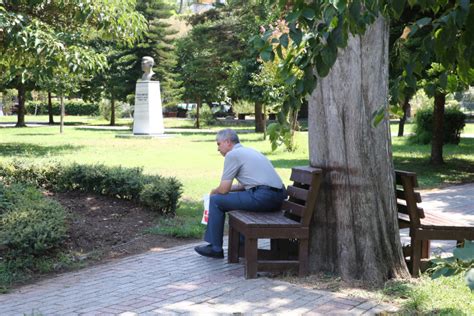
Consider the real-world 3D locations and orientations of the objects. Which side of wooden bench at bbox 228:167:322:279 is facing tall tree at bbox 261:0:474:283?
back

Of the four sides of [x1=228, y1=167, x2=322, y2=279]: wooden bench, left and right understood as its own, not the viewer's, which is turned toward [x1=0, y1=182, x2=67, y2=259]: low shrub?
front

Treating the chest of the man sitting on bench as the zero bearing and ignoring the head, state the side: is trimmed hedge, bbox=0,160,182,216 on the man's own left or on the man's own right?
on the man's own right

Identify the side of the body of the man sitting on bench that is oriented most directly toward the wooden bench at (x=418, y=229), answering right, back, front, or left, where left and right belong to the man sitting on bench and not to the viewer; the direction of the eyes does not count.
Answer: back

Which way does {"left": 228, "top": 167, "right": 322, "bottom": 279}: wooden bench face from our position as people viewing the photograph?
facing to the left of the viewer

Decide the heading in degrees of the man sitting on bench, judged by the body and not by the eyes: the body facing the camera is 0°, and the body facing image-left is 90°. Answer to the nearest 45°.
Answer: approximately 90°

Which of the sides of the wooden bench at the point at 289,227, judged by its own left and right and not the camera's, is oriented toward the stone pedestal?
right

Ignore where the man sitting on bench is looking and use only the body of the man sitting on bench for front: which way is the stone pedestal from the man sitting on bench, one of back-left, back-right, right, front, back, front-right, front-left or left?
right

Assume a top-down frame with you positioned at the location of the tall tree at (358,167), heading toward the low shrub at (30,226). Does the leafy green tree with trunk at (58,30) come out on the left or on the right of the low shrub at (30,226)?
right

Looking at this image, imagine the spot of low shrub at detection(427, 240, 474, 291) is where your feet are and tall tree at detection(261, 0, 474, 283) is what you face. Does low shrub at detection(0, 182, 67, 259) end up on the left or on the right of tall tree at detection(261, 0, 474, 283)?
left

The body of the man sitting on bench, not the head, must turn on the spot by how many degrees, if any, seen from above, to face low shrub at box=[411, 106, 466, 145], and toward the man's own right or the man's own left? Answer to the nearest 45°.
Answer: approximately 135° to the man's own right

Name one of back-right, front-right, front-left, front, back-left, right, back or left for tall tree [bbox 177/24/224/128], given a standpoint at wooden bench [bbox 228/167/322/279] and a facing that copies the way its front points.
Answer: right

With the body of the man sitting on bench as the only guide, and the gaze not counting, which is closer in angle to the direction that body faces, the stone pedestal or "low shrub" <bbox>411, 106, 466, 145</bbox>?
the stone pedestal

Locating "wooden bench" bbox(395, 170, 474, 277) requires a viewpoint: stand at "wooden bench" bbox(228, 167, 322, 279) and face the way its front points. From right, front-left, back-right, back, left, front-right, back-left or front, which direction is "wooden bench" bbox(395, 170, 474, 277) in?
back
